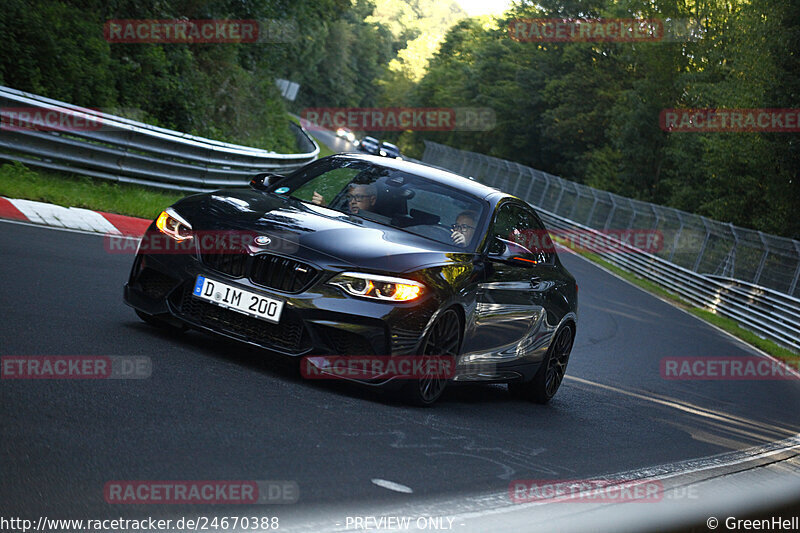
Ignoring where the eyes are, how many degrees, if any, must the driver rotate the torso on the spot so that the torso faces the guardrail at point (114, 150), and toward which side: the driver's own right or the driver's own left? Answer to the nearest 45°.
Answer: approximately 90° to the driver's own right

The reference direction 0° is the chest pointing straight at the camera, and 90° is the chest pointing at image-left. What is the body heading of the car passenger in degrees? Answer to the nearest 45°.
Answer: approximately 45°

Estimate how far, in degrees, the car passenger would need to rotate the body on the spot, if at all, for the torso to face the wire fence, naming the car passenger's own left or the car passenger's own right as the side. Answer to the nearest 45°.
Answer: approximately 180°

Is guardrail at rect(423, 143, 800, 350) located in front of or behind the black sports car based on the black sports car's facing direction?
behind

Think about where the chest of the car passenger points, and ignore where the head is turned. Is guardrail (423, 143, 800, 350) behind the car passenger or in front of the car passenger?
behind

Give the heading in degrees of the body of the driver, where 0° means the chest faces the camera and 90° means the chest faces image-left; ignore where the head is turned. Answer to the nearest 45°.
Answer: approximately 45°

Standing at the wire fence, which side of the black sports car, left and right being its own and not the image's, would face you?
back
